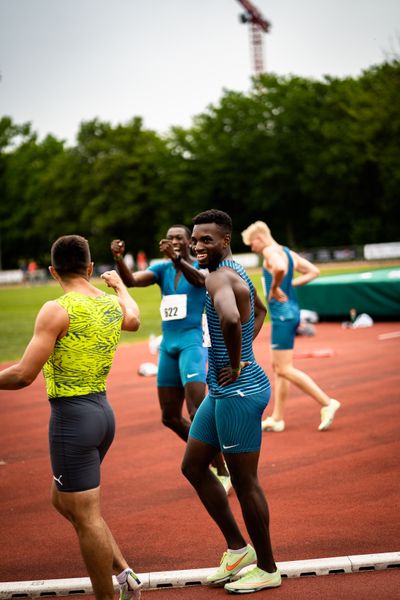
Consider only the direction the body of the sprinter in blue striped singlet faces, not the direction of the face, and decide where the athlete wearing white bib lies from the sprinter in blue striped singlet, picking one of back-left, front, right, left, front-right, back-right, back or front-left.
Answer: right

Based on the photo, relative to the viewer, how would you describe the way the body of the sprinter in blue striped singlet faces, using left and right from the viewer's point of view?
facing to the left of the viewer
